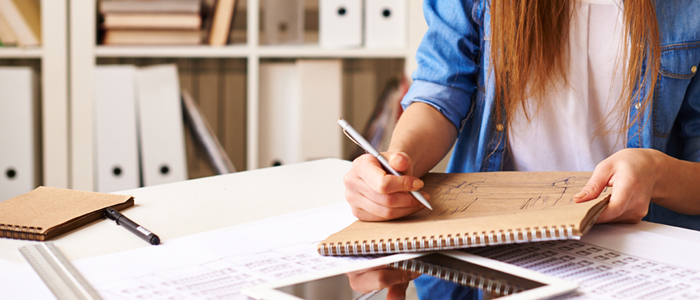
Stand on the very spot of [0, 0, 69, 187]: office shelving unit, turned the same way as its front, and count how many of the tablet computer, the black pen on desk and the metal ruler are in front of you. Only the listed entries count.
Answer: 3

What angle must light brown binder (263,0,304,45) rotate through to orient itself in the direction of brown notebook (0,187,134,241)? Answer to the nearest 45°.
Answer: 0° — it already faces it

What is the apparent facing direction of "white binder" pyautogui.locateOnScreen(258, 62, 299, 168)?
toward the camera

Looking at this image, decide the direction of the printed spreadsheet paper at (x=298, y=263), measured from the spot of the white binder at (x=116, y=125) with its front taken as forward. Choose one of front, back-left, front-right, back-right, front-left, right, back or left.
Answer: front

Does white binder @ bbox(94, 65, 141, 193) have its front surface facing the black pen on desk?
yes

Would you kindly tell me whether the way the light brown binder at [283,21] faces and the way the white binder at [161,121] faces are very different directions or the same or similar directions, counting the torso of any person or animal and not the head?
same or similar directions

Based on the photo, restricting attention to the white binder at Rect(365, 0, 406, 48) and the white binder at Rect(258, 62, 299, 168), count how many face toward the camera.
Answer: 2

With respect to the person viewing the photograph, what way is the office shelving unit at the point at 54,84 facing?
facing the viewer

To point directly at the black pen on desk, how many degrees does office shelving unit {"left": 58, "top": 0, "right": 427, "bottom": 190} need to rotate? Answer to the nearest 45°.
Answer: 0° — it already faces it

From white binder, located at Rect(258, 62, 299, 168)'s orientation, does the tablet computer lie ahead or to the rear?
ahead

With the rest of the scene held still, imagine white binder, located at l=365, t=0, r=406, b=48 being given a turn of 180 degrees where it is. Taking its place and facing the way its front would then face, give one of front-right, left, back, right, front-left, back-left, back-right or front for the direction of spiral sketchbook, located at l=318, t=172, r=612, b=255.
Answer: back

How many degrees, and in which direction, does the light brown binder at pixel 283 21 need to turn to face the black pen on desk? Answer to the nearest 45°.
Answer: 0° — it already faces it

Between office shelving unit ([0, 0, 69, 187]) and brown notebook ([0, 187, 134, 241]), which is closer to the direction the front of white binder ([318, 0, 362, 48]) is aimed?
the brown notebook

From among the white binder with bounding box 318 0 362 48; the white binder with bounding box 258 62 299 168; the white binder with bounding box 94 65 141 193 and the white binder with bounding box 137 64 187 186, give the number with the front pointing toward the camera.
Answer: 4

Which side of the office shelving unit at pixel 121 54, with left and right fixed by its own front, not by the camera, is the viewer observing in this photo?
front

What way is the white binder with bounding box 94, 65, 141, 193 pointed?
toward the camera

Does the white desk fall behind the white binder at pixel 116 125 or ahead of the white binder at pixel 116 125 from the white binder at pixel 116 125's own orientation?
ahead

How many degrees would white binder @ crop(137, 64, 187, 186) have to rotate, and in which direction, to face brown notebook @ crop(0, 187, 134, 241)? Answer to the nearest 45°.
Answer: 0° — it already faces it
